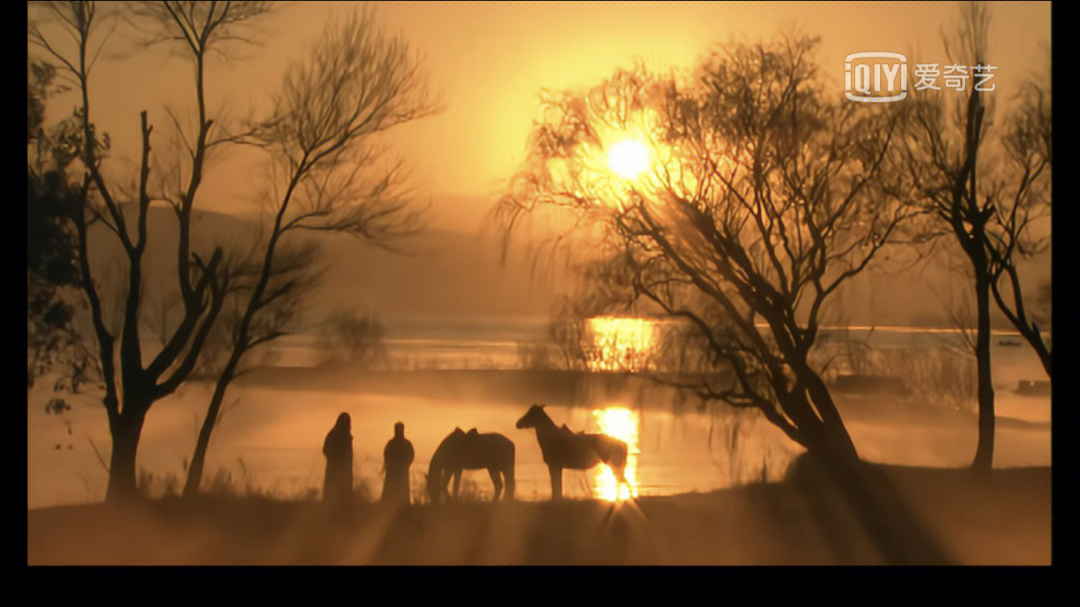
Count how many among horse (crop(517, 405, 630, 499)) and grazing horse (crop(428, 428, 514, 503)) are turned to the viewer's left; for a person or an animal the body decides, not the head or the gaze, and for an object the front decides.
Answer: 2

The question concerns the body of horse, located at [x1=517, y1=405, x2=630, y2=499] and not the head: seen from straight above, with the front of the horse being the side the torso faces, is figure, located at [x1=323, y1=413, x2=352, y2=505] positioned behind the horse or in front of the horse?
in front

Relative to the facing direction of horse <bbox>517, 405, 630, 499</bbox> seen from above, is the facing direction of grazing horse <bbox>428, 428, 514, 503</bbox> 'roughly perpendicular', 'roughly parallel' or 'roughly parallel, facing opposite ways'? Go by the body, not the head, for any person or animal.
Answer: roughly parallel

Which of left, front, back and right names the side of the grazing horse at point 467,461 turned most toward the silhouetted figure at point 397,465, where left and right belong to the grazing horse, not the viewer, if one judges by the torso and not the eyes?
front

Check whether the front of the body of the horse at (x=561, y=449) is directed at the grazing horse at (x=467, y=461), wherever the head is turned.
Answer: yes

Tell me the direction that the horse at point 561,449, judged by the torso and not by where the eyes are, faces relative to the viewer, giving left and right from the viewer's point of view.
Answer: facing to the left of the viewer

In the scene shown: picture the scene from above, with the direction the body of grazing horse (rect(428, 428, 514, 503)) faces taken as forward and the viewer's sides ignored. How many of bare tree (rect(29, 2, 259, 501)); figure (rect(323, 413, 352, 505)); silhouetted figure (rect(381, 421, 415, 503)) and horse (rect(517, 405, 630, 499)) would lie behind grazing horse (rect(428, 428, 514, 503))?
1

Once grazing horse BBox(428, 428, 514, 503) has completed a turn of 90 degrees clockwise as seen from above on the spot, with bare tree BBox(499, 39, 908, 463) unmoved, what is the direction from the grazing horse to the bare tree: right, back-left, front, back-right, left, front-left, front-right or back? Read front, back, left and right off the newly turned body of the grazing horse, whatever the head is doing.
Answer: right

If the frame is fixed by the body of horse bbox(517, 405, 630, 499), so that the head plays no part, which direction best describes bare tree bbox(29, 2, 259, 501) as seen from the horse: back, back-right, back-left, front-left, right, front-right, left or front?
front

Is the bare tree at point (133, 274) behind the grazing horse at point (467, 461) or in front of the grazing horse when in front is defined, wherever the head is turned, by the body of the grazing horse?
in front

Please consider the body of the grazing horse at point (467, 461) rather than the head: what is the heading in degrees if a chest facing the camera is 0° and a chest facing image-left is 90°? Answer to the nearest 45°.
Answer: approximately 90°
